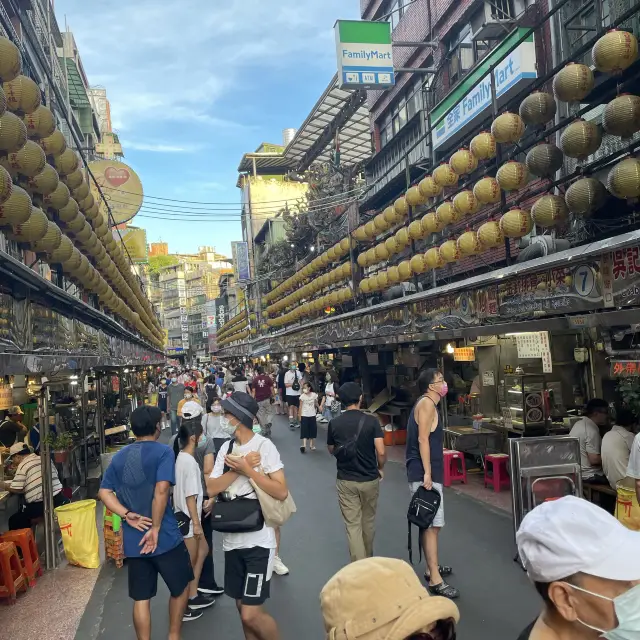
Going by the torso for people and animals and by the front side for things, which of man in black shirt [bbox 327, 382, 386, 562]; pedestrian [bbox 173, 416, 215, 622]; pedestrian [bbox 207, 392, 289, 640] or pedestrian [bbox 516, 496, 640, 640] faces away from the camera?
the man in black shirt

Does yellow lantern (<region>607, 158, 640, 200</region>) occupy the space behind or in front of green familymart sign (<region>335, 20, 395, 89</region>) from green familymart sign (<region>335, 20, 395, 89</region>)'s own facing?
in front

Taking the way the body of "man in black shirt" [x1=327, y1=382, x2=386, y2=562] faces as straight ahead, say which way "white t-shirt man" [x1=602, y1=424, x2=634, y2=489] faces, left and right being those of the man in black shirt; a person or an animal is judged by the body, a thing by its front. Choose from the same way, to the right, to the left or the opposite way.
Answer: to the right

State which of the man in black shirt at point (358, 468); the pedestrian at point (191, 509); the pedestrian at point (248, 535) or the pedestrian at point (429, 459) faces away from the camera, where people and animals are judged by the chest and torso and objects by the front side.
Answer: the man in black shirt

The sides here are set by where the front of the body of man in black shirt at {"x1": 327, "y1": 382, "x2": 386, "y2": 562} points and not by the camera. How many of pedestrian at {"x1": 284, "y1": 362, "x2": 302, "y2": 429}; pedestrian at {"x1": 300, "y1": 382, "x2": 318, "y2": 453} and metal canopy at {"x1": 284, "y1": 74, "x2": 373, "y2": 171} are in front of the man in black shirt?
3

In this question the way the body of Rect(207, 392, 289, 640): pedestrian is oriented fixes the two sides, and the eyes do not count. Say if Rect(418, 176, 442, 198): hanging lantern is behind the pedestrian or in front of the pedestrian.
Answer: behind
